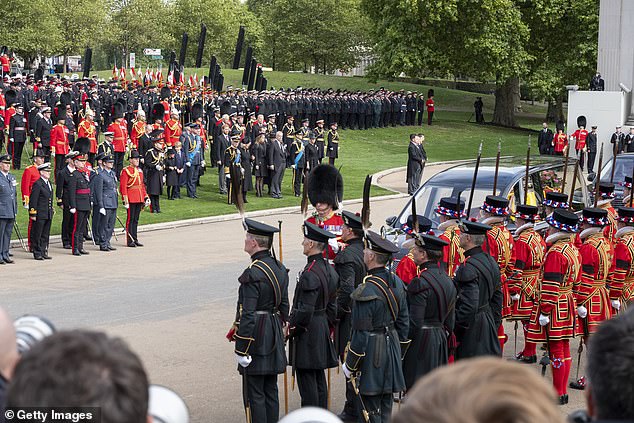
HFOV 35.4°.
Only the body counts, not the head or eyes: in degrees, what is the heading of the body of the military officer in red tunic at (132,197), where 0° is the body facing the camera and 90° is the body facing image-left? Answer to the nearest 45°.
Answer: approximately 315°

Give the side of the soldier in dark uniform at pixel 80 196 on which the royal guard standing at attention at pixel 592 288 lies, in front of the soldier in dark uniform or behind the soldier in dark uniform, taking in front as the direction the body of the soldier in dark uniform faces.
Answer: in front

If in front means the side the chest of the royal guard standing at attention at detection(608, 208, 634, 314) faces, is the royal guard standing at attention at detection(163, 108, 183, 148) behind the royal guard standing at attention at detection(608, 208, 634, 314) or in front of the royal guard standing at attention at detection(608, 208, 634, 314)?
in front

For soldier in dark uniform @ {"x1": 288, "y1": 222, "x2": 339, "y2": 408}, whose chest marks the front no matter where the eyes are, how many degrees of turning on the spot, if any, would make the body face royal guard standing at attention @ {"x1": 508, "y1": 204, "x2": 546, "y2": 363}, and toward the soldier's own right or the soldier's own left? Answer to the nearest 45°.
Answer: approximately 90° to the soldier's own right

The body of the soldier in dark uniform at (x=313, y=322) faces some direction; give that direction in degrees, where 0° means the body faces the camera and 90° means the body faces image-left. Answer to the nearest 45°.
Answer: approximately 135°

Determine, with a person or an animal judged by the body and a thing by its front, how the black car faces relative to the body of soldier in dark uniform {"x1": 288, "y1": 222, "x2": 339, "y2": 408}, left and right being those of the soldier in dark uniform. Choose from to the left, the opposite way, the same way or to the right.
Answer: to the left

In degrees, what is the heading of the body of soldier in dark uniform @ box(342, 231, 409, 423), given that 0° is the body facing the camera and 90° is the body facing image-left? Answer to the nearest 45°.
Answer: approximately 135°

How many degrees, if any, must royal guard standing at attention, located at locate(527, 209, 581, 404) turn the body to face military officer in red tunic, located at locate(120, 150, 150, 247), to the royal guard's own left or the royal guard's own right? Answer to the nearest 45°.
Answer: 0° — they already face them

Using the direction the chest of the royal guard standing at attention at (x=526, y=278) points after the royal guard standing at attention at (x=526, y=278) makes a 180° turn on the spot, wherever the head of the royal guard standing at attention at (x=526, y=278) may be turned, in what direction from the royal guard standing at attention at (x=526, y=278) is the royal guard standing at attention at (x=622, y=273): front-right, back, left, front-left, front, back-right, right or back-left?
front-left

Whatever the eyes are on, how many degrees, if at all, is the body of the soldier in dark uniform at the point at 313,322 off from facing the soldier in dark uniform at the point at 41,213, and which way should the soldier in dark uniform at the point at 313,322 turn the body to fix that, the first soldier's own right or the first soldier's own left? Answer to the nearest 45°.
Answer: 0° — they already face them

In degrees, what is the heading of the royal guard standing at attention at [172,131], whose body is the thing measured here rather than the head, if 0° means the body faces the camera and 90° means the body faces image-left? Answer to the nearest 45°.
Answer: approximately 315°
